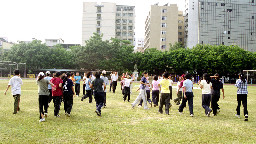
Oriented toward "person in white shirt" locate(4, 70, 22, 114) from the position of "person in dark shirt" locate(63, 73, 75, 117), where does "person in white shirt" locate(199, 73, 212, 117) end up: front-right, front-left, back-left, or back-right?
back-right

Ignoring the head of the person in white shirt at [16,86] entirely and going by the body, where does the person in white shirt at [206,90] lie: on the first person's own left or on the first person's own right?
on the first person's own right
